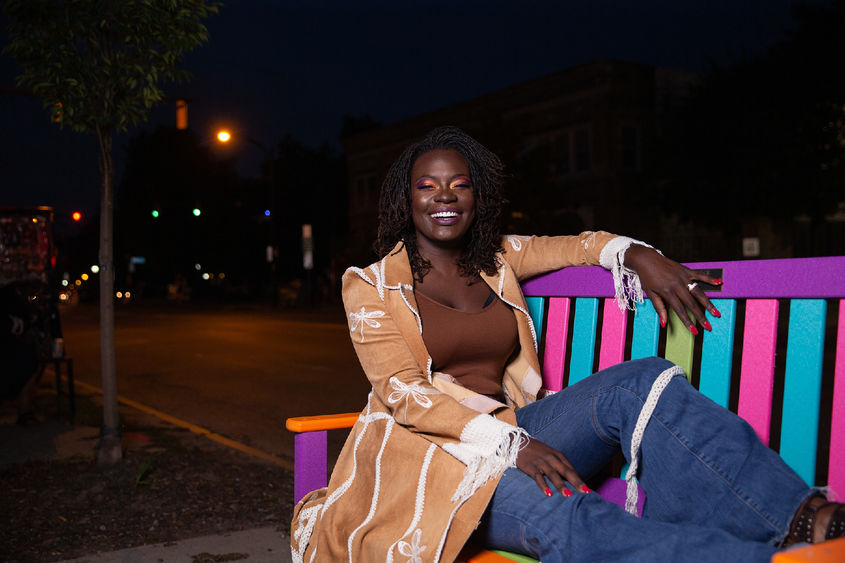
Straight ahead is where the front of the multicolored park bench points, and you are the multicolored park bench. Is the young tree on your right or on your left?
on your right

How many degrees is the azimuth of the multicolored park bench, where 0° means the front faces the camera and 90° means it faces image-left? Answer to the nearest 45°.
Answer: approximately 45°
